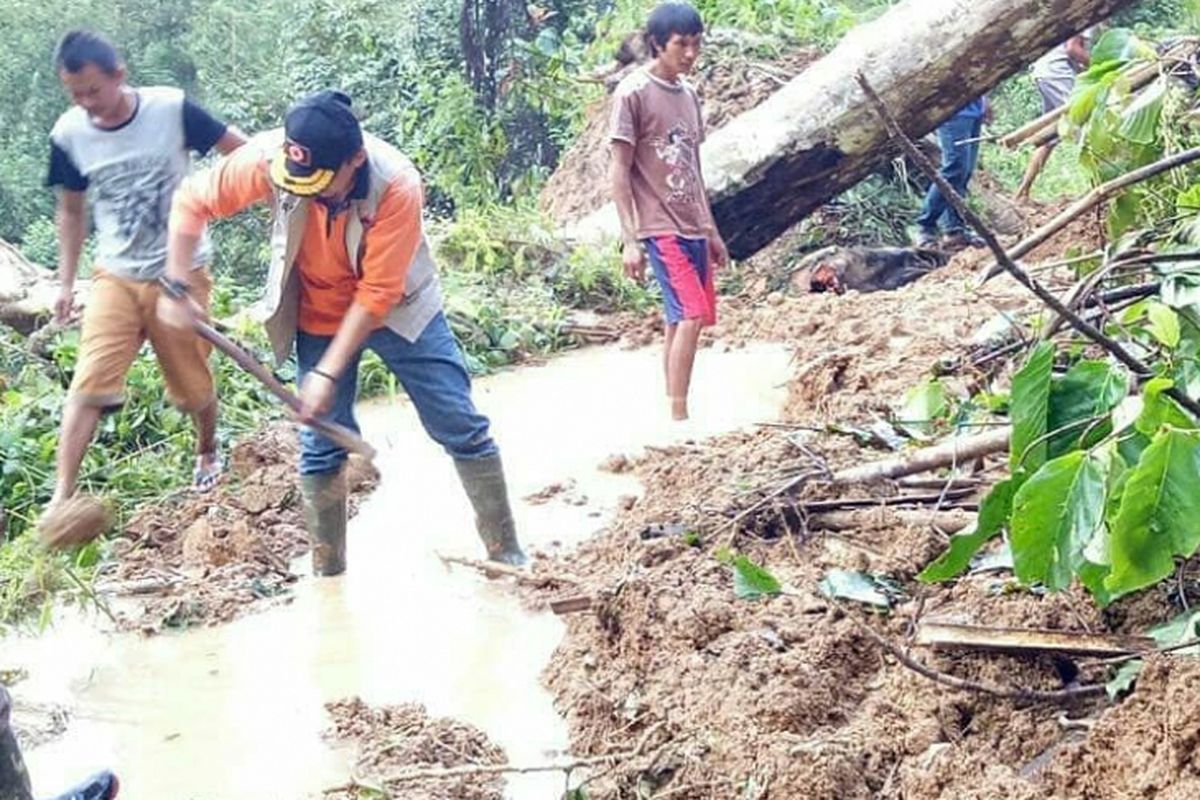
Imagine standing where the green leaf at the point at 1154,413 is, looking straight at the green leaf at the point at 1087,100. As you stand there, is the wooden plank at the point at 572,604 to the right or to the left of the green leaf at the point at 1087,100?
left

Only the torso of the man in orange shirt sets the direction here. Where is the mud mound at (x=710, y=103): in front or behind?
behind

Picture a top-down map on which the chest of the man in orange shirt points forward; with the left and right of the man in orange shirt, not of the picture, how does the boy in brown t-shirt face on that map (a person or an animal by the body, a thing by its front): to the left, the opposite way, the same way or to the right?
to the left

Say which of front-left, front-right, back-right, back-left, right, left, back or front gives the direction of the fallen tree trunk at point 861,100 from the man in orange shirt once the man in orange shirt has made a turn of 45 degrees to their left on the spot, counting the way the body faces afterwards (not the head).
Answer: back-left

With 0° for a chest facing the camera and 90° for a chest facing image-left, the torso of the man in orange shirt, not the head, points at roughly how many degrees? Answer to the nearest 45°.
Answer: approximately 45°
